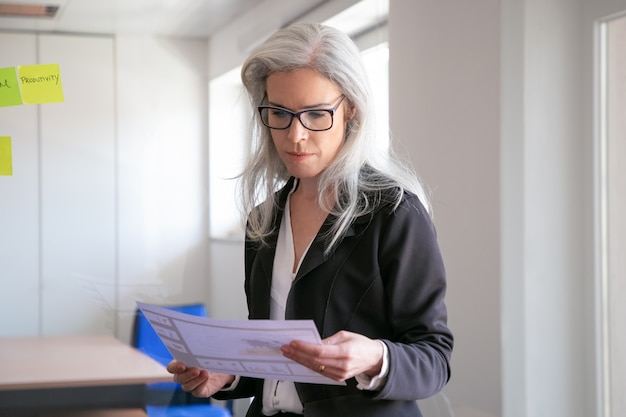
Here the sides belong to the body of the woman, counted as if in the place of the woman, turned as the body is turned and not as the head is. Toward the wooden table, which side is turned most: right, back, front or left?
right

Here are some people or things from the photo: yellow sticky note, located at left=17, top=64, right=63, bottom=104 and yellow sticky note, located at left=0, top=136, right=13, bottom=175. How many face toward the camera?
2

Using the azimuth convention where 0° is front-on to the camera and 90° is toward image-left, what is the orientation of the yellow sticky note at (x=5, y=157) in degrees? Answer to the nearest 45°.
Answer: approximately 0°
